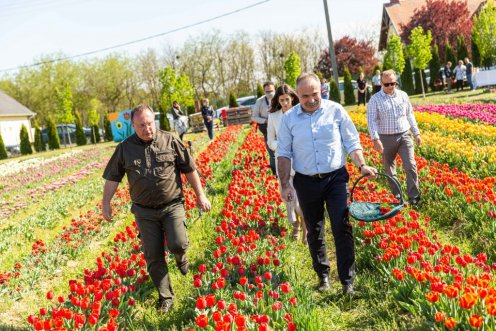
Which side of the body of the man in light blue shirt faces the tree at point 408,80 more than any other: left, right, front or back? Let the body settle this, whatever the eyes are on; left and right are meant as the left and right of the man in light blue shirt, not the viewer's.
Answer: back

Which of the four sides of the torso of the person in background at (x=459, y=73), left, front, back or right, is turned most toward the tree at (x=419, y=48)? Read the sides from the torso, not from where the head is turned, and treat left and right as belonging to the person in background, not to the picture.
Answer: right

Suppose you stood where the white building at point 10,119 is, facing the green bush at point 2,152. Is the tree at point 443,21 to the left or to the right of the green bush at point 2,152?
left

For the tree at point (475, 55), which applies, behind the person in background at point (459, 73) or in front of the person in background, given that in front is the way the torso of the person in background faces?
behind

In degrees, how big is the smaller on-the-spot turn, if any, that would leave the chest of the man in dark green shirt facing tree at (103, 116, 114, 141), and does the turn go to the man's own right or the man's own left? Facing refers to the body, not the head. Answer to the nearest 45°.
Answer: approximately 180°

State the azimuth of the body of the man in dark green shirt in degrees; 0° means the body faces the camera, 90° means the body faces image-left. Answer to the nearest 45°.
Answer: approximately 0°

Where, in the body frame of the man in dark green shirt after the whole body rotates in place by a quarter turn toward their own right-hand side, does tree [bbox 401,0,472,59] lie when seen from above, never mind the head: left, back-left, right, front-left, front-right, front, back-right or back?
back-right

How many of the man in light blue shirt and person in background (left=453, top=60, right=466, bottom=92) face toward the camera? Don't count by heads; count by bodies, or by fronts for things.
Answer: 2
